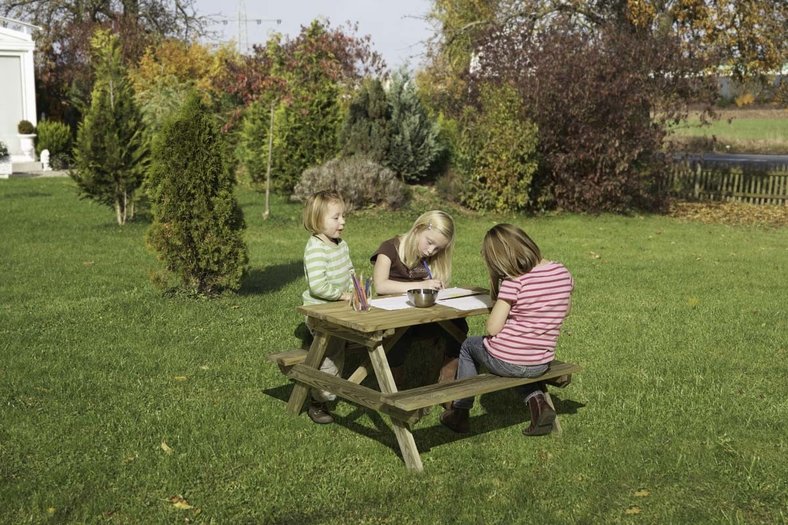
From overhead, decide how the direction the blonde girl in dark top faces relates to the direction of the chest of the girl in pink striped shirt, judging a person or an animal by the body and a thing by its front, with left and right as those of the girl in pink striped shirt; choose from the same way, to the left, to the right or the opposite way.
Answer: the opposite way

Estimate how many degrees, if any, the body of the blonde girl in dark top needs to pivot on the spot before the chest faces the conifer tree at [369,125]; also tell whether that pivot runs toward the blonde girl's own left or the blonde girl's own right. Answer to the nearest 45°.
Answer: approximately 135° to the blonde girl's own left

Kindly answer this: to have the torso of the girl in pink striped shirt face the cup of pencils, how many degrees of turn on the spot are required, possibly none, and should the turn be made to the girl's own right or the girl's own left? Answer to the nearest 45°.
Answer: approximately 45° to the girl's own left

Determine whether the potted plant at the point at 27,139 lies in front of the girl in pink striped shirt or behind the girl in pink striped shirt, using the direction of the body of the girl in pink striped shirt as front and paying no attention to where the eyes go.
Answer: in front

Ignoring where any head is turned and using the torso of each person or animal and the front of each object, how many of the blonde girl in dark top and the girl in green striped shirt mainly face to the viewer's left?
0

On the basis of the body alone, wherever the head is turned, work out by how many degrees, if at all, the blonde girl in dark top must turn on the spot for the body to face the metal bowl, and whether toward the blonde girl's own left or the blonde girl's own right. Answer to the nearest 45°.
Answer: approximately 45° to the blonde girl's own right

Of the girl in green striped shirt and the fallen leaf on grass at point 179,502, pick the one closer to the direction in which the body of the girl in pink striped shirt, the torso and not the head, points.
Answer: the girl in green striped shirt

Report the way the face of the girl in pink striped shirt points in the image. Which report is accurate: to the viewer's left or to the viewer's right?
to the viewer's left

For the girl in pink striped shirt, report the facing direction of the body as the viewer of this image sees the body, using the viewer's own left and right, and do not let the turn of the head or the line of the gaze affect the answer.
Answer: facing away from the viewer and to the left of the viewer

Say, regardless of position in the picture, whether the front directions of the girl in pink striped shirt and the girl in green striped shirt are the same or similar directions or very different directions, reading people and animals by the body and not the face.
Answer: very different directions

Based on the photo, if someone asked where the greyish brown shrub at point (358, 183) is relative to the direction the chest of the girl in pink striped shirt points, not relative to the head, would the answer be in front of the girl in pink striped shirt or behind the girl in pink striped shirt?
in front

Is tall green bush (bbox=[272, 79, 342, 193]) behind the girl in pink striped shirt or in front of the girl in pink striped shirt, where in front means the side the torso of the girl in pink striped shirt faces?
in front
